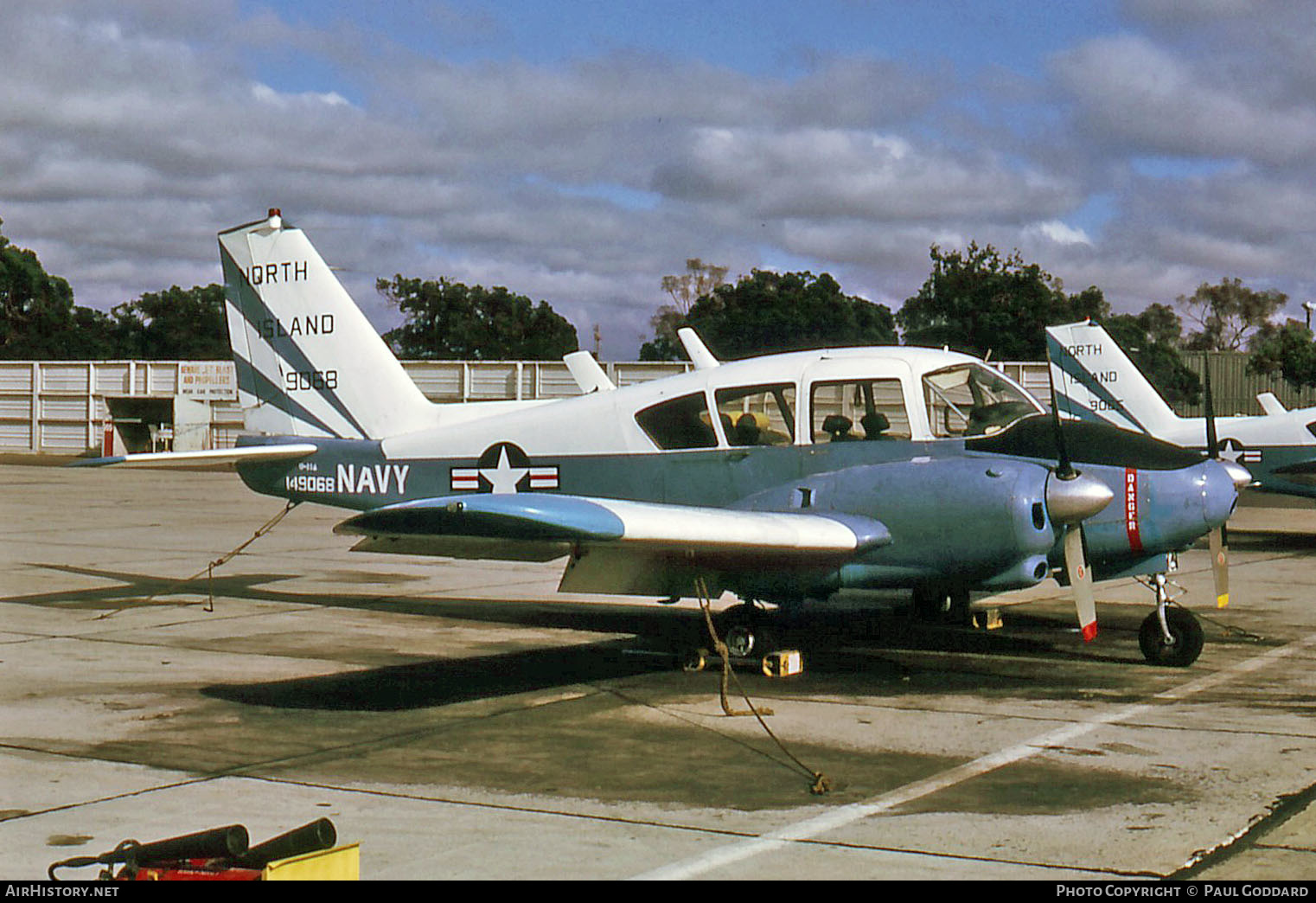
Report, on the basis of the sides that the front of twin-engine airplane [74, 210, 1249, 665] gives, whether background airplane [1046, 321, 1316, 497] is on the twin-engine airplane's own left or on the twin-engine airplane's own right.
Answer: on the twin-engine airplane's own left

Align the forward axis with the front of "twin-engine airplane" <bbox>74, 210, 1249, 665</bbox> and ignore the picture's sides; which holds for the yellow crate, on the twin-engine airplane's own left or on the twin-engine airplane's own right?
on the twin-engine airplane's own right

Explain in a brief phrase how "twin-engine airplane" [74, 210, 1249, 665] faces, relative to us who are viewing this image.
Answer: facing the viewer and to the right of the viewer
